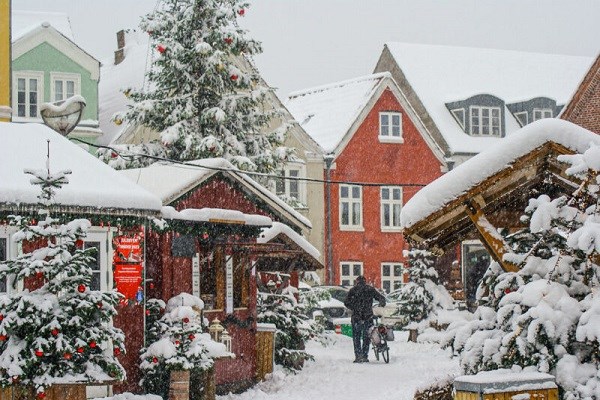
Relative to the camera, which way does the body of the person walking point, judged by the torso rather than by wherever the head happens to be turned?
away from the camera

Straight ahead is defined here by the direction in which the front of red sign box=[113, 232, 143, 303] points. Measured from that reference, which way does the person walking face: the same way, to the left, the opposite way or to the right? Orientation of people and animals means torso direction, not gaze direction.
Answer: the opposite way

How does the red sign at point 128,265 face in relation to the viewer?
toward the camera

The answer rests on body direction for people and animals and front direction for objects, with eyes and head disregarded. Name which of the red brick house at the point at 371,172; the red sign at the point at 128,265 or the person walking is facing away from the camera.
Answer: the person walking

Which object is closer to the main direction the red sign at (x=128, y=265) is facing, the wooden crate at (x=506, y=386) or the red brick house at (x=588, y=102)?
the wooden crate

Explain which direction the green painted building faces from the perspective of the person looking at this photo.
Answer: facing the viewer

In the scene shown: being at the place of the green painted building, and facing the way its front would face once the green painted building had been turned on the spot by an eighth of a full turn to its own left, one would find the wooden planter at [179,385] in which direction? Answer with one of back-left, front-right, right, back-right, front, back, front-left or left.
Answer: front-right

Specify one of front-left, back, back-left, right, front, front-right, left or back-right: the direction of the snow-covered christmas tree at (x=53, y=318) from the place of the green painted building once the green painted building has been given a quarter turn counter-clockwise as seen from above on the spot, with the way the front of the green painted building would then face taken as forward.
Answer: right

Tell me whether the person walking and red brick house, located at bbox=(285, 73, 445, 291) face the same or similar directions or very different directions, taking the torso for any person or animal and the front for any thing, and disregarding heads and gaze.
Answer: very different directions

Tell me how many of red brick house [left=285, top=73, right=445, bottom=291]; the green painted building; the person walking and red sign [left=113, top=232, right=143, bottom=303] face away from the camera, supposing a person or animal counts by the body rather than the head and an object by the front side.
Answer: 1

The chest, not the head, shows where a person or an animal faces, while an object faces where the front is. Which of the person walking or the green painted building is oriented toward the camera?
the green painted building

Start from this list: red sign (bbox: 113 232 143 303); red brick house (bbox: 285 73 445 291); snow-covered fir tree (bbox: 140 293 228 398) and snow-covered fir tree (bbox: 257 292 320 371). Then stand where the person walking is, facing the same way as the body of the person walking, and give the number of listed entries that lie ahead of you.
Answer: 1

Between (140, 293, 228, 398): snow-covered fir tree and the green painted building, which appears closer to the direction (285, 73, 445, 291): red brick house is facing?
the snow-covered fir tree

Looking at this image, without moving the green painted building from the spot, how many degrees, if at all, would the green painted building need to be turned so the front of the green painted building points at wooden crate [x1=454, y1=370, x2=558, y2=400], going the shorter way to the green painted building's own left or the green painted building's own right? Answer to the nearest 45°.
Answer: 0° — it already faces it

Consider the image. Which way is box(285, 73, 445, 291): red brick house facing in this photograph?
toward the camera

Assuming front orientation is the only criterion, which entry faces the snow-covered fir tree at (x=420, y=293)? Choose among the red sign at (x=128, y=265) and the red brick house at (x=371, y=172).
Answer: the red brick house

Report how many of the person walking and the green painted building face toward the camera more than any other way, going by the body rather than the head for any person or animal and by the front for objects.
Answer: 1

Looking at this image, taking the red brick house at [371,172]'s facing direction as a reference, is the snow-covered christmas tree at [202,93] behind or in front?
in front
